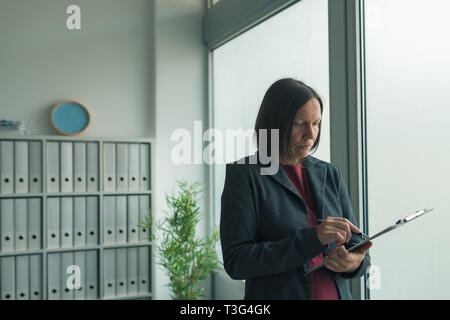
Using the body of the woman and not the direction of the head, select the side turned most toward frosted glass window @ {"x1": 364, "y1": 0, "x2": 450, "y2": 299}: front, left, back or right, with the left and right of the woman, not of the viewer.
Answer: left

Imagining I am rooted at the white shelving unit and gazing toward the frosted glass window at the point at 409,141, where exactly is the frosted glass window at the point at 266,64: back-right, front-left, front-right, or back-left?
front-left

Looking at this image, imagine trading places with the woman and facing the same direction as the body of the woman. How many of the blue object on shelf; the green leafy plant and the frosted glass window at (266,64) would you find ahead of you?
0

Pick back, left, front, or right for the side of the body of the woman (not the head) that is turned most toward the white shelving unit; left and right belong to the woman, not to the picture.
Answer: back

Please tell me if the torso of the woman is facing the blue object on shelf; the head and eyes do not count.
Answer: no

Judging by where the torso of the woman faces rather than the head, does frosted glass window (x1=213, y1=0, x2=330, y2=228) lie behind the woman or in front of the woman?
behind

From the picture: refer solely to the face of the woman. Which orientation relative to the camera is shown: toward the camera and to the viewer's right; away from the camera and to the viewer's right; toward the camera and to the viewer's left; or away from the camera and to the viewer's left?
toward the camera and to the viewer's right

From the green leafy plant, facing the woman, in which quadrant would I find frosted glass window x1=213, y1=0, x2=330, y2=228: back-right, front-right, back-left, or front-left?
front-left

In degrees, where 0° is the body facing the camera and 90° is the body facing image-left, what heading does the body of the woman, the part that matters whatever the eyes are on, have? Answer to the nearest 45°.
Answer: approximately 315°
